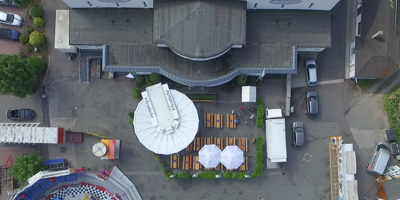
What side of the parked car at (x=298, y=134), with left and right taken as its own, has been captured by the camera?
back

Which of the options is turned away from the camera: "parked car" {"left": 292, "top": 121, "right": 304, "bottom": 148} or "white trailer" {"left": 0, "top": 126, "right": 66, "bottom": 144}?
the parked car

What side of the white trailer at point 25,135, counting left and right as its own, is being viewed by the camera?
right

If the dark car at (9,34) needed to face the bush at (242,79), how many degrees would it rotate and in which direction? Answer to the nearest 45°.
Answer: approximately 45° to its right

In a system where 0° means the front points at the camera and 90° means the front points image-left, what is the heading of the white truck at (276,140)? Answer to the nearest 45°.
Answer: approximately 180°

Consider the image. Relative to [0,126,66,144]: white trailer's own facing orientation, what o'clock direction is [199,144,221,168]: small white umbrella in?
The small white umbrella is roughly at 1 o'clock from the white trailer.

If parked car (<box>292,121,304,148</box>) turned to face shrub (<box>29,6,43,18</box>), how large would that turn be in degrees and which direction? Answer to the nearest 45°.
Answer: approximately 90° to its left

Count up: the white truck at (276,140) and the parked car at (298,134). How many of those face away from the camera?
2

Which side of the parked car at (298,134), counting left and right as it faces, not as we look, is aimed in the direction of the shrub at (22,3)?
left

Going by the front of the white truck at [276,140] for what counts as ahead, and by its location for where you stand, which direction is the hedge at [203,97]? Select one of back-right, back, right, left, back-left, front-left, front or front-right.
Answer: left

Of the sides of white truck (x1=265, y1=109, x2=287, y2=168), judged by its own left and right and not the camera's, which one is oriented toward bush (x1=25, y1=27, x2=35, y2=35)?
left
